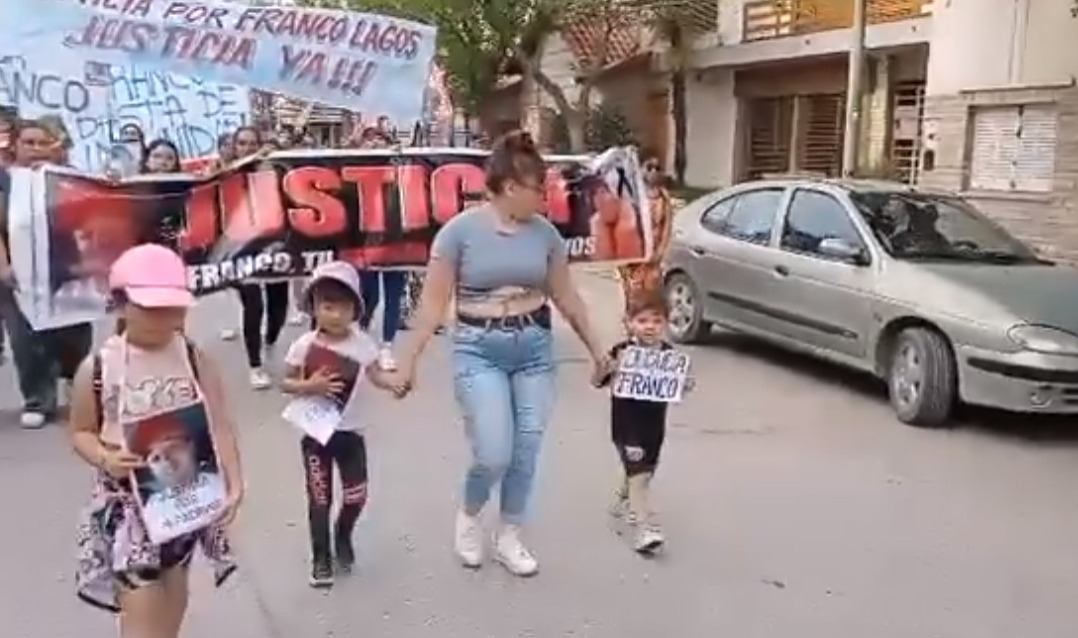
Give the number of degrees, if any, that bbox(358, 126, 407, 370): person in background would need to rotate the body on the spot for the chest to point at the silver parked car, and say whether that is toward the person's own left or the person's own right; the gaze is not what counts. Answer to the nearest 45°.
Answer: approximately 90° to the person's own left

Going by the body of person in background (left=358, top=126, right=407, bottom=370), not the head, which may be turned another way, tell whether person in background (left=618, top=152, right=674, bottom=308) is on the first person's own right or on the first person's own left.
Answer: on the first person's own left

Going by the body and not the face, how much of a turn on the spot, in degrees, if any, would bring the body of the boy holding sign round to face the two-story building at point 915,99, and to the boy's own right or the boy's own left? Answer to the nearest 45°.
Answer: approximately 180°

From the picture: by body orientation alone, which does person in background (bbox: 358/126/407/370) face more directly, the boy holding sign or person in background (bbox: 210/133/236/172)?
the boy holding sign

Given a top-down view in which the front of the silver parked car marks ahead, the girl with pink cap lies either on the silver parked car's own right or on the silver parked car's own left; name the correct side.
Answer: on the silver parked car's own right

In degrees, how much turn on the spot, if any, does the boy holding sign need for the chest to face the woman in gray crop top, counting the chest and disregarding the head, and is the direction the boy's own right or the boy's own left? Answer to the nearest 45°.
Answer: approximately 45° to the boy's own right

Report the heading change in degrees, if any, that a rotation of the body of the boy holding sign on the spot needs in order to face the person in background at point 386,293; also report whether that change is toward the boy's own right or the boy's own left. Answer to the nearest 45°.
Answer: approximately 135° to the boy's own right

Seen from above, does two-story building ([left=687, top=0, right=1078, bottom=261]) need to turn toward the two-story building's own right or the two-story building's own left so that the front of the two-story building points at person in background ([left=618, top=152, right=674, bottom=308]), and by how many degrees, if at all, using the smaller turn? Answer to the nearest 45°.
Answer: approximately 45° to the two-story building's own left

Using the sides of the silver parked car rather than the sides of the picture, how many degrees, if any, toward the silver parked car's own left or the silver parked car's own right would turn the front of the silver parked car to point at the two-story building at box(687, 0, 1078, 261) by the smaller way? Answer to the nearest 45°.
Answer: approximately 135° to the silver parked car's own left
